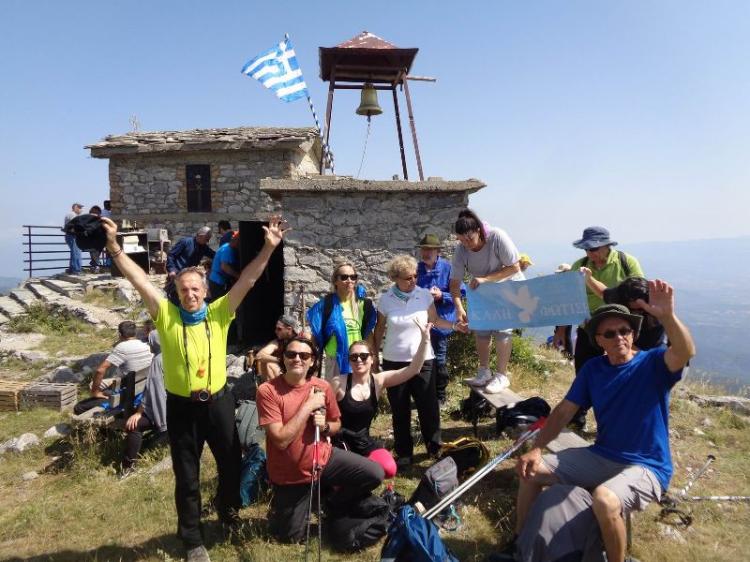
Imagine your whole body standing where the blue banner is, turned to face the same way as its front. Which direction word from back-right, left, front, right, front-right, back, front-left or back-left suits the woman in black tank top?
front-right

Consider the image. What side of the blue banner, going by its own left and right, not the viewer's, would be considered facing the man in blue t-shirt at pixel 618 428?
front

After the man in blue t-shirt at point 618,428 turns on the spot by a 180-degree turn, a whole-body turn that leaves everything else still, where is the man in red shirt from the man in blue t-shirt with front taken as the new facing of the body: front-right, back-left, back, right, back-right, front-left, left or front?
back-left

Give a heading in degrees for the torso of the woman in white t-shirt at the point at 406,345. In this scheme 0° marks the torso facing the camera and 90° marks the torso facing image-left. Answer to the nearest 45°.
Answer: approximately 0°

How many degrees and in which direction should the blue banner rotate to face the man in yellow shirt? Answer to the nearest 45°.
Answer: approximately 45° to its right
